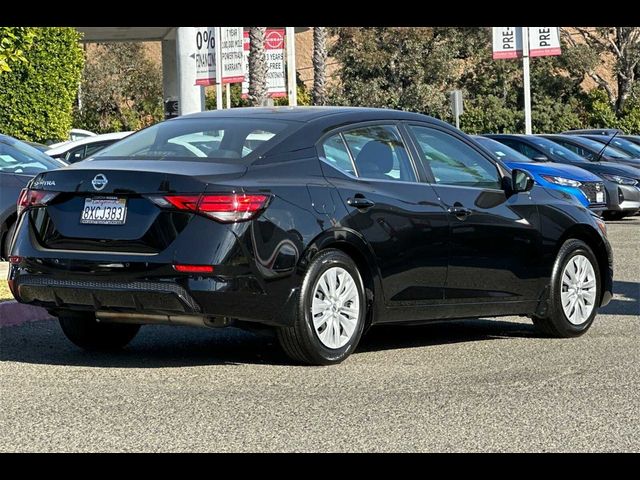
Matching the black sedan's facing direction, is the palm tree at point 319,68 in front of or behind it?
in front

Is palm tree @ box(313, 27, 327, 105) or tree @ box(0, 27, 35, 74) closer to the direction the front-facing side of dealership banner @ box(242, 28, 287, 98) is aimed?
the tree

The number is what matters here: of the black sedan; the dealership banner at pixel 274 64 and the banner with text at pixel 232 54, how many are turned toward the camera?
2

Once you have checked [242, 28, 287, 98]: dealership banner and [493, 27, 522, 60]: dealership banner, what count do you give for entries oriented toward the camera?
2

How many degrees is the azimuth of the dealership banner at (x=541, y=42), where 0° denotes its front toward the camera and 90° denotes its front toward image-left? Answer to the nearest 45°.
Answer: approximately 0°

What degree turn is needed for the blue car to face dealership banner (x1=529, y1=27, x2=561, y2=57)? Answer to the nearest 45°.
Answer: approximately 135° to its left

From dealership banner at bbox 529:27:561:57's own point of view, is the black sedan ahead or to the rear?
ahead

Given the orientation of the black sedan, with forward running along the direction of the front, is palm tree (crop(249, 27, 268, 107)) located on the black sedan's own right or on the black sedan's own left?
on the black sedan's own left

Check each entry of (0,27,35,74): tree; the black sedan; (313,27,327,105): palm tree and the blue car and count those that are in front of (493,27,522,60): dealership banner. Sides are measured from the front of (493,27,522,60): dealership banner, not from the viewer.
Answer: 3

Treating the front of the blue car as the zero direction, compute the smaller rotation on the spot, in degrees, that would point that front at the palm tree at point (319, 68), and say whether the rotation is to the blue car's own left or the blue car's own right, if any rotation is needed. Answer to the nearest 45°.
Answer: approximately 135° to the blue car's own left

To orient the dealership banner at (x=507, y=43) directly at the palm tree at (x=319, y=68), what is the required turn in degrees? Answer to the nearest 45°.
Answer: approximately 135° to its right

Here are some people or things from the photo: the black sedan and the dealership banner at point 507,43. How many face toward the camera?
1
